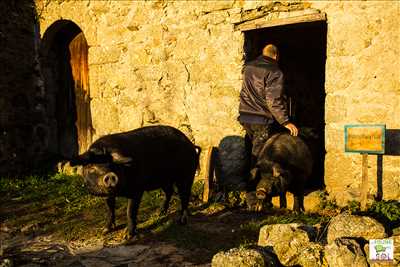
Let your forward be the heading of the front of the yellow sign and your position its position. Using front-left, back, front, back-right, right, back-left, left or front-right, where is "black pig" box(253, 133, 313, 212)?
right

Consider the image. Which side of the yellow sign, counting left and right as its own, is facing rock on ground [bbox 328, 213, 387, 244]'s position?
front

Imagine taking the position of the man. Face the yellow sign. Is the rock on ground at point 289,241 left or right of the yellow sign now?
right

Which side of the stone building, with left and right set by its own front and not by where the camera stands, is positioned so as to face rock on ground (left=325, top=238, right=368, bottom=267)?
front

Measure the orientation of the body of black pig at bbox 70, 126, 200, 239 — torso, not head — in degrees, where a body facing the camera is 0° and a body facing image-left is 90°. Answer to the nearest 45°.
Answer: approximately 45°

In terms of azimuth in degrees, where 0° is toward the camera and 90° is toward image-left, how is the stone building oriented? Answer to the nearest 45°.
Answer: approximately 0°

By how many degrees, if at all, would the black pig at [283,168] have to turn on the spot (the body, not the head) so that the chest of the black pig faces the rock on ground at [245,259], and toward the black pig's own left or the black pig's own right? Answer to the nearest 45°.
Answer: approximately 45° to the black pig's own left

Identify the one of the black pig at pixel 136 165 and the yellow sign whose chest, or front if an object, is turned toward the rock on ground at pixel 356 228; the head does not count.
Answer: the yellow sign

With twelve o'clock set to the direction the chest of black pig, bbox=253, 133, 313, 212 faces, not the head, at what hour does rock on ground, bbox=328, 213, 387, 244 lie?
The rock on ground is roughly at 10 o'clock from the black pig.

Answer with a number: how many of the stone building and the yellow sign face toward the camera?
2
